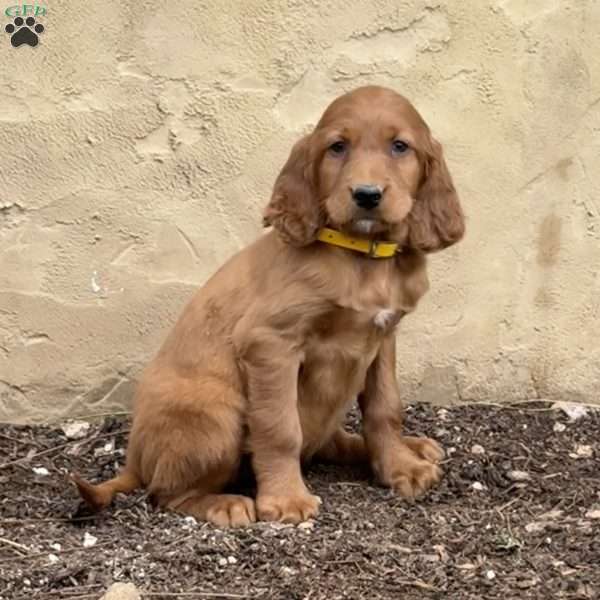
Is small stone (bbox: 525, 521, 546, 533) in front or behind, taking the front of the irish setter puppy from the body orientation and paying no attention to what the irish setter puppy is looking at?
in front

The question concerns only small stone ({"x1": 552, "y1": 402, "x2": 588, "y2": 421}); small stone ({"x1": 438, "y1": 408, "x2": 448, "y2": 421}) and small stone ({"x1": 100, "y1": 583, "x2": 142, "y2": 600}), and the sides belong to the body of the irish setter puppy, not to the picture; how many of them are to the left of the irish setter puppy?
2

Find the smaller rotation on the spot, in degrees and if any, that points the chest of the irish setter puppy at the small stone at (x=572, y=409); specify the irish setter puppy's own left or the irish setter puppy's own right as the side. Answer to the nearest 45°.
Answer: approximately 90° to the irish setter puppy's own left

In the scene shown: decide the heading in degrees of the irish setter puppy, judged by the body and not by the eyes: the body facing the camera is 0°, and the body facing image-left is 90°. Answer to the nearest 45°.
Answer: approximately 315°

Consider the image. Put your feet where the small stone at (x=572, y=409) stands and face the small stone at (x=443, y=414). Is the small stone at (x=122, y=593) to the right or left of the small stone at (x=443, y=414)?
left

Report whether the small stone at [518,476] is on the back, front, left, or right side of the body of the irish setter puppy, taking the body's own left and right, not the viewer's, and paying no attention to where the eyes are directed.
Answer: left

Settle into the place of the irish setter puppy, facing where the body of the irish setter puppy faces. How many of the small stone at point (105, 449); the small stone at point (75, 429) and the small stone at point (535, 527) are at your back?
2

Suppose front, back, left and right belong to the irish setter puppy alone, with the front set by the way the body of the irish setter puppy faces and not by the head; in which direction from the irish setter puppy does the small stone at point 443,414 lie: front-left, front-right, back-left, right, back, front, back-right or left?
left

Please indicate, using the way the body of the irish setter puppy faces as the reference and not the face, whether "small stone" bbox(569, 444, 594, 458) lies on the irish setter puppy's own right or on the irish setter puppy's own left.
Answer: on the irish setter puppy's own left
